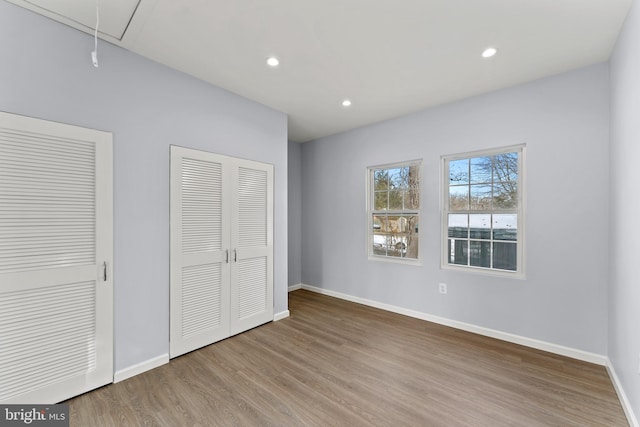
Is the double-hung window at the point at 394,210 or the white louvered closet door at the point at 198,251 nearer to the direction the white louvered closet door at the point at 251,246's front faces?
the double-hung window

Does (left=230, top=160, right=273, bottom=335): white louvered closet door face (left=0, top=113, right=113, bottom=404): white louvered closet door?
no

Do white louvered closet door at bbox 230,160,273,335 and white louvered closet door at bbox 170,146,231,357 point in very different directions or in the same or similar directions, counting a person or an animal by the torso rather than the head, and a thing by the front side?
same or similar directions

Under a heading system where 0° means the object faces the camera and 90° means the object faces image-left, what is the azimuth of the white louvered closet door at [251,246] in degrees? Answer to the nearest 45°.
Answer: approximately 315°

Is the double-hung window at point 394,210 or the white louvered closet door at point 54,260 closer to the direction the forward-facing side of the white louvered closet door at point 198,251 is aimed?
the double-hung window

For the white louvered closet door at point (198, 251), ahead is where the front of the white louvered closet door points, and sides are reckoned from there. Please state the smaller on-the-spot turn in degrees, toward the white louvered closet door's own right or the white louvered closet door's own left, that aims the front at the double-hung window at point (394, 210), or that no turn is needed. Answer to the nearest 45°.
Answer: approximately 45° to the white louvered closet door's own left

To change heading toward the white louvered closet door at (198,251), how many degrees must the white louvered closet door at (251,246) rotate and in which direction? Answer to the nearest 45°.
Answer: approximately 90° to its right

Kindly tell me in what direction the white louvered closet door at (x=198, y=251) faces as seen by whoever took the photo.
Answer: facing the viewer and to the right of the viewer

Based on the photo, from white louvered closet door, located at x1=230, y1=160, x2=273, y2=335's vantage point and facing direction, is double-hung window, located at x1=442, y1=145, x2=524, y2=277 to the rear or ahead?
ahead

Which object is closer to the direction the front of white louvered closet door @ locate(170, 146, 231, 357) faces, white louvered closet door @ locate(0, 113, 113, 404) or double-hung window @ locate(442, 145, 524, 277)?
the double-hung window

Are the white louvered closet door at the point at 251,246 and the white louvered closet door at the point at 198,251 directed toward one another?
no

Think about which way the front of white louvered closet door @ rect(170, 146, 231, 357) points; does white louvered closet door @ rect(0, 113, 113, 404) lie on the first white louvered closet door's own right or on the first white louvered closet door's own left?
on the first white louvered closet door's own right

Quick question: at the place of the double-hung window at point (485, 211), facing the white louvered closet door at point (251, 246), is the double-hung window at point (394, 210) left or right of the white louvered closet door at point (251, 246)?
right

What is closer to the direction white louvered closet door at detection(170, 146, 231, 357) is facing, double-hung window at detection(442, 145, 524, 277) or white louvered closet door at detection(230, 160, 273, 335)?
the double-hung window

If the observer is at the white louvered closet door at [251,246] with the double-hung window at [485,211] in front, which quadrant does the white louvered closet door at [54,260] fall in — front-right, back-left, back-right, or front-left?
back-right

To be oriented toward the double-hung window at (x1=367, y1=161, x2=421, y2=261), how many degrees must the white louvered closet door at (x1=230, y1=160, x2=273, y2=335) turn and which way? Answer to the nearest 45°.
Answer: approximately 45° to its left

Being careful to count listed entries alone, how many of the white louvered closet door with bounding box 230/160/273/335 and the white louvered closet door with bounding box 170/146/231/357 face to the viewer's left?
0
